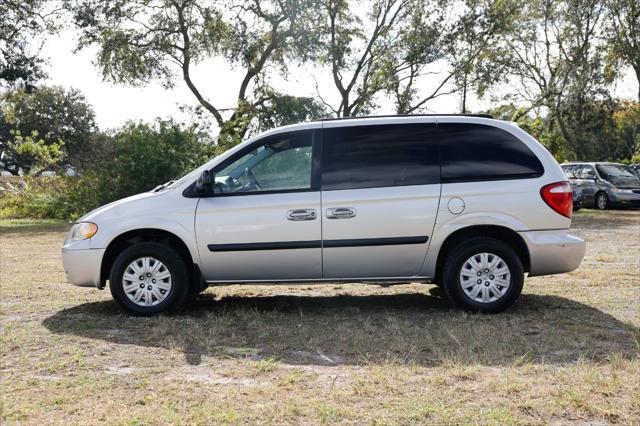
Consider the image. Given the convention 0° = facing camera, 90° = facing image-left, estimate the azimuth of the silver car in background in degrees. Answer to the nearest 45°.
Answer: approximately 315°

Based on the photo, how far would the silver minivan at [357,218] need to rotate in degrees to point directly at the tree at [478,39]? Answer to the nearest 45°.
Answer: approximately 90° to its right

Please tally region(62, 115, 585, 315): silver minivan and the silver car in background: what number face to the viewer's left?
1

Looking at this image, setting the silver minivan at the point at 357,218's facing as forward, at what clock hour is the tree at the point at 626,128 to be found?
The tree is roughly at 4 o'clock from the silver minivan.

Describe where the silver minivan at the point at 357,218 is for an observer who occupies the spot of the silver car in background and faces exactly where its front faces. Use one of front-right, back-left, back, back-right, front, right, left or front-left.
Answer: front-right

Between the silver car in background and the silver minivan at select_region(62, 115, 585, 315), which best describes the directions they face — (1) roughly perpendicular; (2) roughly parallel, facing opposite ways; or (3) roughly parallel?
roughly perpendicular

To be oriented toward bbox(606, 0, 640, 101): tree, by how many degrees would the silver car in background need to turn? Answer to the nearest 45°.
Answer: approximately 135° to its left

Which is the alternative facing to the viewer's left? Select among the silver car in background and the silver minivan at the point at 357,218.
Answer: the silver minivan

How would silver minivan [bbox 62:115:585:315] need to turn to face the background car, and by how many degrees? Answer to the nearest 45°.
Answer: approximately 135° to its right

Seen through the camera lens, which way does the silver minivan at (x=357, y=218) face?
facing to the left of the viewer

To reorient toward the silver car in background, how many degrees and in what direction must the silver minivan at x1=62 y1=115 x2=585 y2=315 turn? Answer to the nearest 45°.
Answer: approximately 135° to its right
